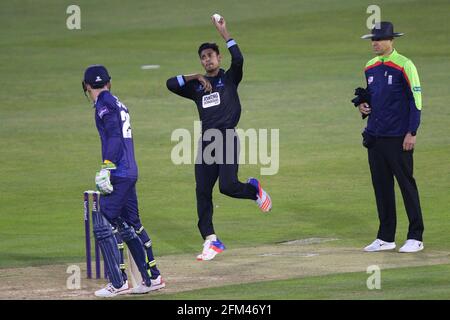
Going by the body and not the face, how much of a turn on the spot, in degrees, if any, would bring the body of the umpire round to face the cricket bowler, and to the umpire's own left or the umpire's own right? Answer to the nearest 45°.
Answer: approximately 45° to the umpire's own right

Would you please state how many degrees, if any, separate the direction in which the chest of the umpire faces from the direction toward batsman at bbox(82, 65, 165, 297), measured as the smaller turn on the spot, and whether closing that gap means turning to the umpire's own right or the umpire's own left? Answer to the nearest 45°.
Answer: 0° — they already face them

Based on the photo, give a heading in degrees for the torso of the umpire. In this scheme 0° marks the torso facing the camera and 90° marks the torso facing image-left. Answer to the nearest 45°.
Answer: approximately 45°

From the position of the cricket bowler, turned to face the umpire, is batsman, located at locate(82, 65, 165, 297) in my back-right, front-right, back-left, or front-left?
back-right
